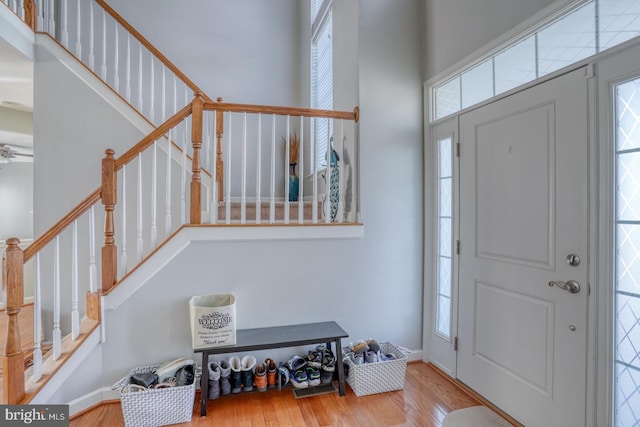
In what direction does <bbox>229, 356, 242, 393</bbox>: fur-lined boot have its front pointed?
toward the camera

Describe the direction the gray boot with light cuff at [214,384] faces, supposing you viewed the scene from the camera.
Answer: facing the viewer

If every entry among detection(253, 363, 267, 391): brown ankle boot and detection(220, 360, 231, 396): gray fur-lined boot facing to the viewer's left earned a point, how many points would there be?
0

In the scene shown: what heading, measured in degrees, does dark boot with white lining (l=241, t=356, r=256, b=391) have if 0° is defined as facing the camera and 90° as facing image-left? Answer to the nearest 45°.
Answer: approximately 0°

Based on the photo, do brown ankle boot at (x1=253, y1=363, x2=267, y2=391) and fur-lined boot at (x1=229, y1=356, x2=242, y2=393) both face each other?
no

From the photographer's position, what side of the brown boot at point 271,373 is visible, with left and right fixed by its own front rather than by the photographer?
front

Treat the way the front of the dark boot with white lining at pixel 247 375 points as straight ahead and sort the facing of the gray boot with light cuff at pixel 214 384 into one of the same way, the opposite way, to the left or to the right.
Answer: the same way

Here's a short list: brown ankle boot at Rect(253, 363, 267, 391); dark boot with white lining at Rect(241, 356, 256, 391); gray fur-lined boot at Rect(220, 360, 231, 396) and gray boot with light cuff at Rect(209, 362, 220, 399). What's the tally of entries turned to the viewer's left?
0

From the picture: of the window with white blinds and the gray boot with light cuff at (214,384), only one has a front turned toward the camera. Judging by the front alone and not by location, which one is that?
the gray boot with light cuff

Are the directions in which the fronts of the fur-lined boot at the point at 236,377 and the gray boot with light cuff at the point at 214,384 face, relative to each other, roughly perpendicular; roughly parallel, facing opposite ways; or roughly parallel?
roughly parallel

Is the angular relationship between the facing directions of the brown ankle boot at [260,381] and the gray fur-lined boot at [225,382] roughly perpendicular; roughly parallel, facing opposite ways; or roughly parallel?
roughly parallel

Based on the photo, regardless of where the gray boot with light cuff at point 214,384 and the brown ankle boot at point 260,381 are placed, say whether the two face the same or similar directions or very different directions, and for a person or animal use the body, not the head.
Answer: same or similar directions

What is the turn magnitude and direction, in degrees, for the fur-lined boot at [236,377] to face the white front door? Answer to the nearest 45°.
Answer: approximately 45° to its left
